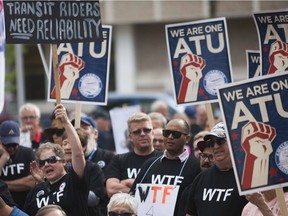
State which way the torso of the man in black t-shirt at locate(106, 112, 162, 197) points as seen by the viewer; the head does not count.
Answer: toward the camera

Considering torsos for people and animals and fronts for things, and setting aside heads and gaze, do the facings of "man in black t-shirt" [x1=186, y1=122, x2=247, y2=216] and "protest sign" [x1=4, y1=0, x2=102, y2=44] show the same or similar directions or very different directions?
same or similar directions

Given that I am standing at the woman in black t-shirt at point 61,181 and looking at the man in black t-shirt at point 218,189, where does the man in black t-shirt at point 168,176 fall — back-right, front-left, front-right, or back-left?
front-left

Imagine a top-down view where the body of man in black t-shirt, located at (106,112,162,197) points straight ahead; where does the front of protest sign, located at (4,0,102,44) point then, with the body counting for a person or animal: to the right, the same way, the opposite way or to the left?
the same way

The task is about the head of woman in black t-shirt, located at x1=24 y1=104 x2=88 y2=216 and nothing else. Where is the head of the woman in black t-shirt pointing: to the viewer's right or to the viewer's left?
to the viewer's left

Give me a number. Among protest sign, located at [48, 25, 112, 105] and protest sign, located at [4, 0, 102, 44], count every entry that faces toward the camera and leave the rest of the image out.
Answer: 2

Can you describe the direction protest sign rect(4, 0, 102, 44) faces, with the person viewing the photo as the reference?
facing the viewer

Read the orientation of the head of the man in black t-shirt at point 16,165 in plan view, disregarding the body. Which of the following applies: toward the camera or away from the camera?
toward the camera

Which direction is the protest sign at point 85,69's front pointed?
toward the camera

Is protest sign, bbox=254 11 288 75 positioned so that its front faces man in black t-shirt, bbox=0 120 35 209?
no

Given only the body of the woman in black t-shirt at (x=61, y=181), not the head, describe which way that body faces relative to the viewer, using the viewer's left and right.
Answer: facing the viewer and to the left of the viewer

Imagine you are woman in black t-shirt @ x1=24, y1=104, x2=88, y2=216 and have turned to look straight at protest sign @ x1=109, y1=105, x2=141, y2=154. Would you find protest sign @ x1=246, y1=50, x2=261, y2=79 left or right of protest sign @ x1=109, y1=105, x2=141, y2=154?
right

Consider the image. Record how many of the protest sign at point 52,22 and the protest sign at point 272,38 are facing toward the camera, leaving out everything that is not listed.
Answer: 2

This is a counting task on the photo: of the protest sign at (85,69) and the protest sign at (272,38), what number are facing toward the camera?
2
